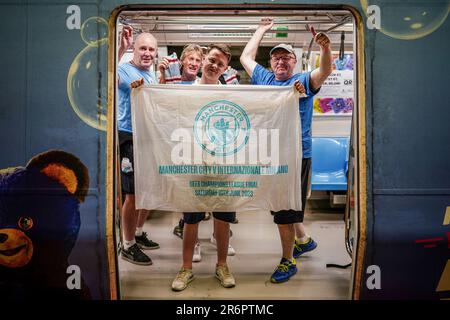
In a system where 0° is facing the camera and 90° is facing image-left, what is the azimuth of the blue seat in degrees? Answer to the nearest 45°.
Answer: approximately 0°

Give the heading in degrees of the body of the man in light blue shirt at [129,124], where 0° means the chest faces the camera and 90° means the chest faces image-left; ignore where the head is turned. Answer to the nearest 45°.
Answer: approximately 315°

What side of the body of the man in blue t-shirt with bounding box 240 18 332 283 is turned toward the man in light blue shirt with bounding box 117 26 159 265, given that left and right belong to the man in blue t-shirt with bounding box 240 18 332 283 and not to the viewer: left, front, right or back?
right

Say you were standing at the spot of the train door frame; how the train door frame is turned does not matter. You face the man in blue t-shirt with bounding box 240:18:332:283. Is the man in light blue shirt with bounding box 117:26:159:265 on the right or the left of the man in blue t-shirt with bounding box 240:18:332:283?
left

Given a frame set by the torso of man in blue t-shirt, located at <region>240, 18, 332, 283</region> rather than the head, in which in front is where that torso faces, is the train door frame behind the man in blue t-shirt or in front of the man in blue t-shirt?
in front

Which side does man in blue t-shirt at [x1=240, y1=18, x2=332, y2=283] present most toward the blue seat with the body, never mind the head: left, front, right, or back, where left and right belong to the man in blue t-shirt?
back

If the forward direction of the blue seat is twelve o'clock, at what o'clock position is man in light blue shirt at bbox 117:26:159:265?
The man in light blue shirt is roughly at 1 o'clock from the blue seat.
